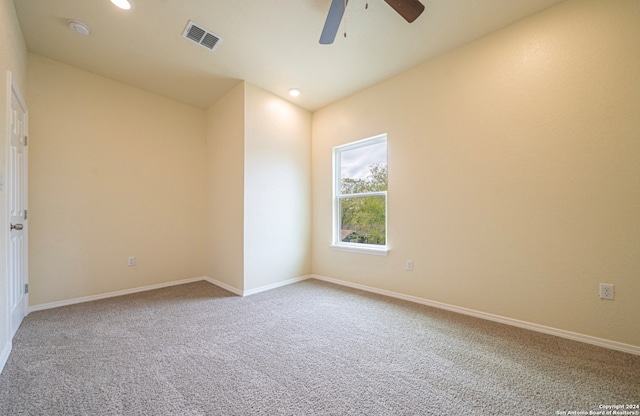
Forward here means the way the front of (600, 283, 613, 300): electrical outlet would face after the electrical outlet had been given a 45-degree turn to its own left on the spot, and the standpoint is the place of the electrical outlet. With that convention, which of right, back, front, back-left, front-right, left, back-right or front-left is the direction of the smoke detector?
right

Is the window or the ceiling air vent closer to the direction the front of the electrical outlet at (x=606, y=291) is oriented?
the ceiling air vent

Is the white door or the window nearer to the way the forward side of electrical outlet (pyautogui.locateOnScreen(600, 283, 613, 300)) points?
the white door

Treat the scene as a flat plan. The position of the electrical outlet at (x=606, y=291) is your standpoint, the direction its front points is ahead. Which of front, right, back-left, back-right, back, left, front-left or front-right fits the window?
right

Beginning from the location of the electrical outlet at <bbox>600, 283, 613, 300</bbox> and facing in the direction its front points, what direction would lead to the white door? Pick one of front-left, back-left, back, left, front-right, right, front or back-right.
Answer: front-right

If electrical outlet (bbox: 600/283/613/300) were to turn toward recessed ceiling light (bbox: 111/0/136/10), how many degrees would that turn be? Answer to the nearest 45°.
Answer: approximately 45° to its right

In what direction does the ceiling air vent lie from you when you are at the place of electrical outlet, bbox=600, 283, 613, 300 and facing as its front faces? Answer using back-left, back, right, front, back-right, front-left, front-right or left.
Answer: front-right
